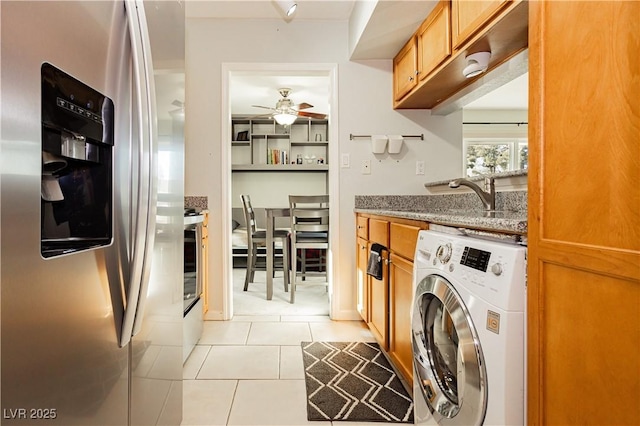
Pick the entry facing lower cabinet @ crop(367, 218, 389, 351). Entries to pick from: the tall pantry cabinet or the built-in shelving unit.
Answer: the built-in shelving unit

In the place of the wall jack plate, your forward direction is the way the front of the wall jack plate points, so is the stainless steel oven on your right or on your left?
on your right

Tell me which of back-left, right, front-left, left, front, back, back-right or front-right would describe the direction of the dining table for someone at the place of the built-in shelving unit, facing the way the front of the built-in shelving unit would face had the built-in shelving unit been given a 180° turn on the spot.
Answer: back

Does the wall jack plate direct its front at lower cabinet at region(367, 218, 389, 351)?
yes

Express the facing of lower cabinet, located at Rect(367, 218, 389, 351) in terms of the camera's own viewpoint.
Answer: facing to the left of the viewer

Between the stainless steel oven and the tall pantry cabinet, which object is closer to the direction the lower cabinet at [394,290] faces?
the stainless steel oven

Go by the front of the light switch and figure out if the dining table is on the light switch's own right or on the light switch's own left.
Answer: on the light switch's own right

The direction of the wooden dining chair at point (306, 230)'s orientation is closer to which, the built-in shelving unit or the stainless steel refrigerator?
the built-in shelving unit

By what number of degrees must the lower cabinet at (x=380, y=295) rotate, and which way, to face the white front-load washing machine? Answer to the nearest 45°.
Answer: approximately 90° to its left

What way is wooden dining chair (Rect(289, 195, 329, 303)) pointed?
away from the camera

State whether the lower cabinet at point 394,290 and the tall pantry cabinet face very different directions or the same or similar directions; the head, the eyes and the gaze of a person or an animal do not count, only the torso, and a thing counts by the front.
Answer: same or similar directions

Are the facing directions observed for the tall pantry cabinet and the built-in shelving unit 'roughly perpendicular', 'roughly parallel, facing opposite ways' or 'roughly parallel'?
roughly perpendicular

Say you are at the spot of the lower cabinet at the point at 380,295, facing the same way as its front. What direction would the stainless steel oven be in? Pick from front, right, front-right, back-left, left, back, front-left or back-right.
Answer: front

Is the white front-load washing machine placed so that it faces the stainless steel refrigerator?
yes

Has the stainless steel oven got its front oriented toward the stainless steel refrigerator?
no

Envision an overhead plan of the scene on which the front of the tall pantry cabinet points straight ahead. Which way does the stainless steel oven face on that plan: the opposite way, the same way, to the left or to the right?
the opposite way

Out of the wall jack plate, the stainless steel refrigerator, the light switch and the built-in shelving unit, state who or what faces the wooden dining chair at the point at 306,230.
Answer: the built-in shelving unit

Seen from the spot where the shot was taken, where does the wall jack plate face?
facing the viewer

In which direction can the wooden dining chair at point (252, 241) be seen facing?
to the viewer's right

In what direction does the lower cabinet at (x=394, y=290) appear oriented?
to the viewer's left

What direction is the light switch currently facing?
toward the camera
